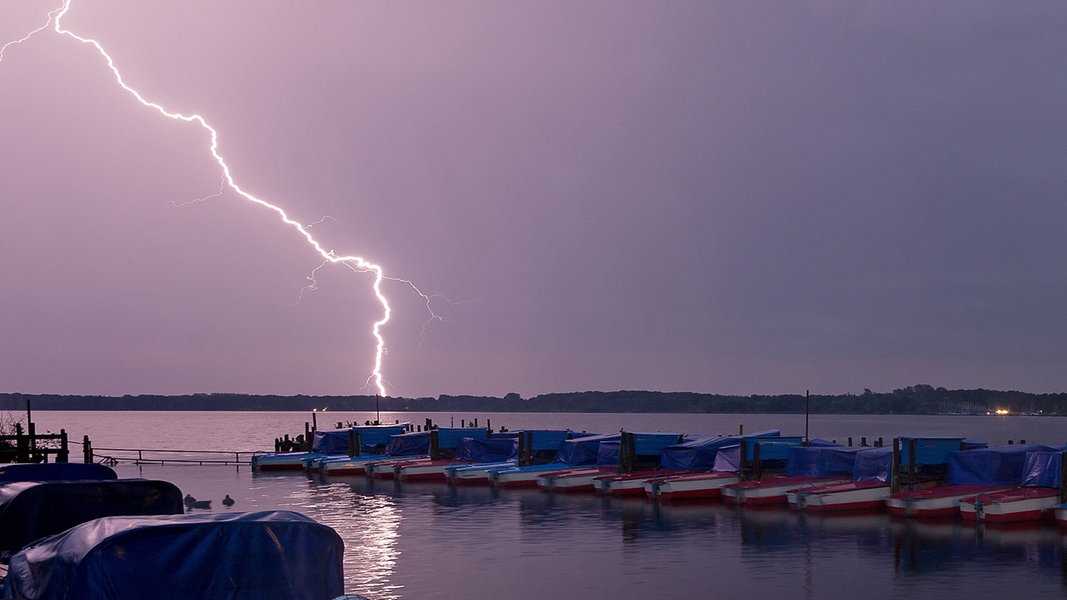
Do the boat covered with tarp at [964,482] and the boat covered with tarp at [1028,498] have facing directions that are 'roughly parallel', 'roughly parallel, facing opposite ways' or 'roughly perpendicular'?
roughly parallel

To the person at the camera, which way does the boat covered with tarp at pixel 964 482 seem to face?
facing the viewer and to the left of the viewer

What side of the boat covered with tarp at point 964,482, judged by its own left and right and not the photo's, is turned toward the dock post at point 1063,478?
left
